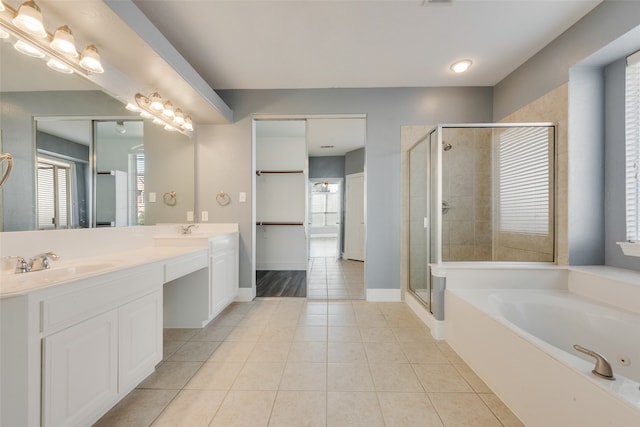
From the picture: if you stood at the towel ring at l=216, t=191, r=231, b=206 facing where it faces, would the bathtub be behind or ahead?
ahead

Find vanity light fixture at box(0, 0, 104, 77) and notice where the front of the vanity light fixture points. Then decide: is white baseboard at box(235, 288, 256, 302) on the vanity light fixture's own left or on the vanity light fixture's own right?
on the vanity light fixture's own left

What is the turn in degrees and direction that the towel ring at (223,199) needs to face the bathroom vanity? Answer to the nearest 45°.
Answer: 0° — it already faces it

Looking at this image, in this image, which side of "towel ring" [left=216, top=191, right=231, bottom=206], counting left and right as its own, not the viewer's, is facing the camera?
front

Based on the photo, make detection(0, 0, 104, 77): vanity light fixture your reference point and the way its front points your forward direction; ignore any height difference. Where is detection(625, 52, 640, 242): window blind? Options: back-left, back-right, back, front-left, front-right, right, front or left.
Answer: front

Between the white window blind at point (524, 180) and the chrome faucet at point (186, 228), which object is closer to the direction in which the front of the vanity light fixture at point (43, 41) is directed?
the white window blind

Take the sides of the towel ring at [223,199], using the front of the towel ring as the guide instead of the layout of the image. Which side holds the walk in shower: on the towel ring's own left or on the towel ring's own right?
on the towel ring's own left

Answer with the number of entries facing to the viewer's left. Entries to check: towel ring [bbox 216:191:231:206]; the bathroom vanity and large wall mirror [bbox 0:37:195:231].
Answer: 0

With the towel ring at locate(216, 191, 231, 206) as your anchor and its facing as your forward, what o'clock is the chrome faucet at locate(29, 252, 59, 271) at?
The chrome faucet is roughly at 1 o'clock from the towel ring.

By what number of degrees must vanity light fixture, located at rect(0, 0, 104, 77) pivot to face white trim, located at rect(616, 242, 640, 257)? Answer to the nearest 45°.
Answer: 0° — it already faces it

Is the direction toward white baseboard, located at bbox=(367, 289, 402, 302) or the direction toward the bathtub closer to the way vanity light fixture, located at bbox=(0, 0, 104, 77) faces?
the bathtub

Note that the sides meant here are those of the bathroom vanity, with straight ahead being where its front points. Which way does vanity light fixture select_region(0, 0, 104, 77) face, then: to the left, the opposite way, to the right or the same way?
the same way

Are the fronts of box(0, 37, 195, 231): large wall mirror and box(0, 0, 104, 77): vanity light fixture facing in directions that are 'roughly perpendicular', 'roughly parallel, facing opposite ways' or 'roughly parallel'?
roughly parallel

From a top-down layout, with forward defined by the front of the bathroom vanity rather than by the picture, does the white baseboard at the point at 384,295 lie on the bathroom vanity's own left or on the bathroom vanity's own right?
on the bathroom vanity's own left

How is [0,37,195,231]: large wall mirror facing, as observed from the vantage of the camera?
facing the viewer and to the right of the viewer

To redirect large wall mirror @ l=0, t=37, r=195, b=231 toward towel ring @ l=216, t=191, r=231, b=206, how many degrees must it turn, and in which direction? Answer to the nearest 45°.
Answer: approximately 90° to its left
